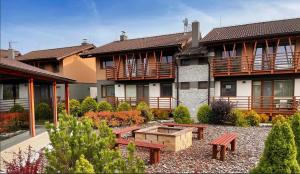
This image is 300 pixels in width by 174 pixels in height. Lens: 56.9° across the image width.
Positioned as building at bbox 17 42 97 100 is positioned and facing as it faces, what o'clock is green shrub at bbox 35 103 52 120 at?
The green shrub is roughly at 11 o'clock from the building.

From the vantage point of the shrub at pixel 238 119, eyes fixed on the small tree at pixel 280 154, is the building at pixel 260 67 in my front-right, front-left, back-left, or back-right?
back-left

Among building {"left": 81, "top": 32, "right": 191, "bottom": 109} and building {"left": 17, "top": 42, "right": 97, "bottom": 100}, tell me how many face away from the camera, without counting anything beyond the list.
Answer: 0

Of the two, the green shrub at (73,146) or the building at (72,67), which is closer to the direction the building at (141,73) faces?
the green shrub

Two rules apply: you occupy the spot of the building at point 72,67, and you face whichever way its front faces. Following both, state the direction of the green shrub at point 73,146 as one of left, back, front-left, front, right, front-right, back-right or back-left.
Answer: front-left

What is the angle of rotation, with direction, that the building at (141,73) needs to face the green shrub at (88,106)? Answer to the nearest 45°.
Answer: approximately 45° to its right

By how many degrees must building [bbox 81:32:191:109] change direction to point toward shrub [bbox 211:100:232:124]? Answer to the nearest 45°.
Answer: approximately 90° to its left

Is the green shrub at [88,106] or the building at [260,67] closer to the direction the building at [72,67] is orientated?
the green shrub

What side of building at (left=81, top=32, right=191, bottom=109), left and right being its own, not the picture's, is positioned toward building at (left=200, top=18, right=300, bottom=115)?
left

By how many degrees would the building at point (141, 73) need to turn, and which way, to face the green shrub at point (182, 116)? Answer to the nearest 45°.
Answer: approximately 45° to its left

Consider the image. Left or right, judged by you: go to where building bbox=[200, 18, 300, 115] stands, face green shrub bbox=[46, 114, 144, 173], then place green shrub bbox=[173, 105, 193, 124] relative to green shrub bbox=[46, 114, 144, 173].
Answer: right

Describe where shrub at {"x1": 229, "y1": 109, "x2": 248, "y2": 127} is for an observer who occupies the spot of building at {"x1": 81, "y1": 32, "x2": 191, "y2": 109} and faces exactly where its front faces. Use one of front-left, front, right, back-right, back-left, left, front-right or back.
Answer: left

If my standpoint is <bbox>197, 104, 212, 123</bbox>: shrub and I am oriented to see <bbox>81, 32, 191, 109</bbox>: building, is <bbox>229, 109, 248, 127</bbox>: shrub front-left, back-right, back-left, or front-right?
back-right

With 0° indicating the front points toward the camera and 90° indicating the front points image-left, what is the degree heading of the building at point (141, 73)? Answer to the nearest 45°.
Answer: approximately 45°
